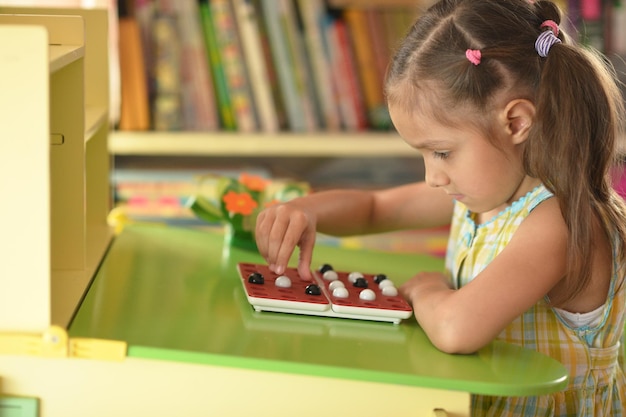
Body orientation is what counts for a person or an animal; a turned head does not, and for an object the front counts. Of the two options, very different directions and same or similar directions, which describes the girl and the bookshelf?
very different directions

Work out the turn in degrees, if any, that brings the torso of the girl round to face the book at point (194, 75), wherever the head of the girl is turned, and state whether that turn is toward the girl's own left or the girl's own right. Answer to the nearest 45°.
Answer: approximately 45° to the girl's own right

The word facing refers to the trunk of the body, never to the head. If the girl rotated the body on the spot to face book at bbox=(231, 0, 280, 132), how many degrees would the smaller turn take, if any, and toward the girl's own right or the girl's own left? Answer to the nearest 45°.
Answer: approximately 45° to the girl's own right

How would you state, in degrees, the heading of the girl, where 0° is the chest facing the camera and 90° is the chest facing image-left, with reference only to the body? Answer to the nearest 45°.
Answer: approximately 90°

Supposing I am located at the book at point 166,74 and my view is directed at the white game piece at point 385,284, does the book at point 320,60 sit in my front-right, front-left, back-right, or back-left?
front-left

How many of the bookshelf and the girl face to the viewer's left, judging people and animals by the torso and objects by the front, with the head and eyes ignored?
1

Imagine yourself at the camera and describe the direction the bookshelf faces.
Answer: facing the viewer and to the right of the viewer

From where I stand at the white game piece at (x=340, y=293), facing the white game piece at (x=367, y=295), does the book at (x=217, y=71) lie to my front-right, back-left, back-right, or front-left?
back-left
